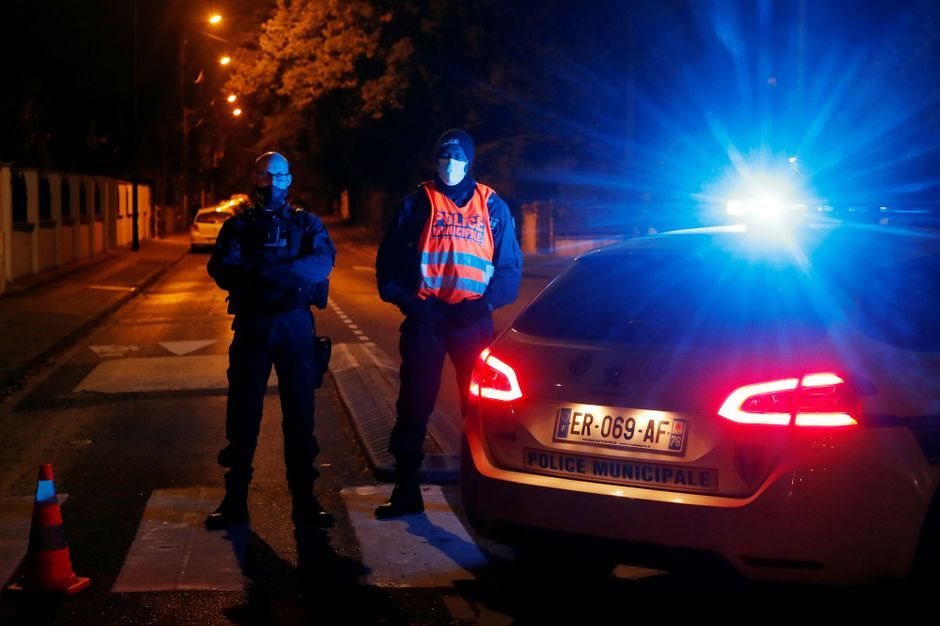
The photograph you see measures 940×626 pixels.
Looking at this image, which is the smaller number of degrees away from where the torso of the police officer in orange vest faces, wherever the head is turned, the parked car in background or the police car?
the police car

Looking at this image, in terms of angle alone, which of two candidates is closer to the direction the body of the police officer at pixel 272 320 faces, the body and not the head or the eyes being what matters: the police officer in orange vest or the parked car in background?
the police officer in orange vest

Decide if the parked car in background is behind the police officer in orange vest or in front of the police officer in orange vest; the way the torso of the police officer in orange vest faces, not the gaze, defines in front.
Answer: behind

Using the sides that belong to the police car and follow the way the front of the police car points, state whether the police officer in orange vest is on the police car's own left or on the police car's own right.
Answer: on the police car's own left

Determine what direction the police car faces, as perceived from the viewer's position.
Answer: facing away from the viewer and to the right of the viewer

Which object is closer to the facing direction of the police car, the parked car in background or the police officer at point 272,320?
the parked car in background

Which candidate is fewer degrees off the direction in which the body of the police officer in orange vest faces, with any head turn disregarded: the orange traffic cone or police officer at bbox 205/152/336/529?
the orange traffic cone

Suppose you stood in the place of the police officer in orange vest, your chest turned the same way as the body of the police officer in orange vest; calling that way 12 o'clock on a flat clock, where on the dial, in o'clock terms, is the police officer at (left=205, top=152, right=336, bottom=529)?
The police officer is roughly at 3 o'clock from the police officer in orange vest.

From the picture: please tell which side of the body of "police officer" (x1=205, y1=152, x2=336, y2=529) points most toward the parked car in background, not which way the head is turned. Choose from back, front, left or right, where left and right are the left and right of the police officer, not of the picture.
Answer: back

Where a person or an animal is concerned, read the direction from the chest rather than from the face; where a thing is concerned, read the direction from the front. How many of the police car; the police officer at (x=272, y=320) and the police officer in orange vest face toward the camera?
2

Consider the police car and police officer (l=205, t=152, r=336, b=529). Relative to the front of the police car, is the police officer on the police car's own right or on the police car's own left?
on the police car's own left
